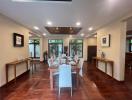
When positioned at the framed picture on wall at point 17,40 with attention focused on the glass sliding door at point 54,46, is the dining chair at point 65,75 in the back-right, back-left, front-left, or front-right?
back-right

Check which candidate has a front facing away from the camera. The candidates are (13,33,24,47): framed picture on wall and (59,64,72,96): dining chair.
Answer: the dining chair

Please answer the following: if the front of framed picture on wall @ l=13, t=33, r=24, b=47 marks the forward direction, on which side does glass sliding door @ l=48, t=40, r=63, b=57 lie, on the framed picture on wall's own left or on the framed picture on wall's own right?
on the framed picture on wall's own left

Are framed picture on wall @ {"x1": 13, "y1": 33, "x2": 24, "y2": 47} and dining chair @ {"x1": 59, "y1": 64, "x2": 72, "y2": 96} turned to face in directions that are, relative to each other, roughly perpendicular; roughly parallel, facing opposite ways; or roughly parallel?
roughly perpendicular

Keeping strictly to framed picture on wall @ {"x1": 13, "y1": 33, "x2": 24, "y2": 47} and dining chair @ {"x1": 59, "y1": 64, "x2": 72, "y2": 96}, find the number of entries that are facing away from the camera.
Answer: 1

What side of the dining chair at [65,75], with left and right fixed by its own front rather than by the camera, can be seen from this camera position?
back

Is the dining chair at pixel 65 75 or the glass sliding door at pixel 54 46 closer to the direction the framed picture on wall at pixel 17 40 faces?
the dining chair

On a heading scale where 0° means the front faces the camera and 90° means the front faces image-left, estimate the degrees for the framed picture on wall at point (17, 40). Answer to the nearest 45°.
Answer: approximately 315°

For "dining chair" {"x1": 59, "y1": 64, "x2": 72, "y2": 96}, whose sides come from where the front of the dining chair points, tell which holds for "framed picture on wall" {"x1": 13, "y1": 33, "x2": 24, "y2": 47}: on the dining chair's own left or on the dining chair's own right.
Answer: on the dining chair's own left

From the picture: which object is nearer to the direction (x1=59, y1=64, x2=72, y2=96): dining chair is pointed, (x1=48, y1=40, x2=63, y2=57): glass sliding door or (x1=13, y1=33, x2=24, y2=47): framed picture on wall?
the glass sliding door
